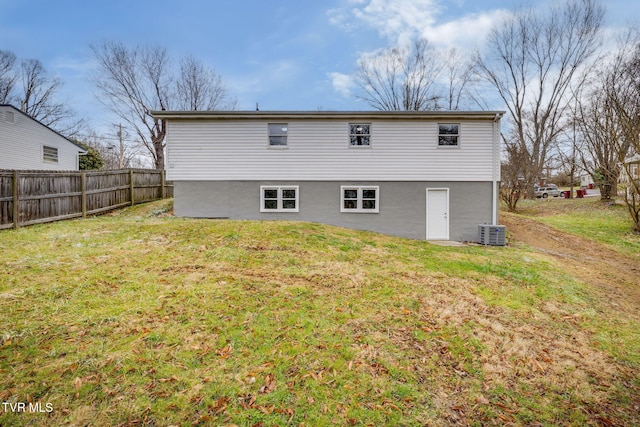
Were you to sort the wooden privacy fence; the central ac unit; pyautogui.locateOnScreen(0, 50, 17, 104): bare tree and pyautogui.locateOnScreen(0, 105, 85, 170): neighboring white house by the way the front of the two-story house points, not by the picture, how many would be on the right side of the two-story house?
1

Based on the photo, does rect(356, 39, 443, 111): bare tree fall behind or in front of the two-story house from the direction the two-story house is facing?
in front

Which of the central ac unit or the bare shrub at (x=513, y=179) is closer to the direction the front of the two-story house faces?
the bare shrub

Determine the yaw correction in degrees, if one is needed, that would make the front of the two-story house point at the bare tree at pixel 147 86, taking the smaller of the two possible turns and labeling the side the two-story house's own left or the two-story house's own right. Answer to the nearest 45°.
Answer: approximately 45° to the two-story house's own left

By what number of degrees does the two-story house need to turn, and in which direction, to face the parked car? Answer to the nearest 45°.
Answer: approximately 45° to its right

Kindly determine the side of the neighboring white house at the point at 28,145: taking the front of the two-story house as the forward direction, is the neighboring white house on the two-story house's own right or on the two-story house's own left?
on the two-story house's own left

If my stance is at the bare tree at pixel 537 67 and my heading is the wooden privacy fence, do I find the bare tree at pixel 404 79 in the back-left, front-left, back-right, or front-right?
front-right

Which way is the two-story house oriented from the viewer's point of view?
away from the camera

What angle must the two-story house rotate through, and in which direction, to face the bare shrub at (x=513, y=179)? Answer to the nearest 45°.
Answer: approximately 45° to its right

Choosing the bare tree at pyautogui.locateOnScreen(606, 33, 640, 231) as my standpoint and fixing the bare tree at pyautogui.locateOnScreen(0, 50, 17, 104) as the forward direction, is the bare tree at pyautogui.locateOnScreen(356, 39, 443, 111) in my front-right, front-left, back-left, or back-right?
front-right

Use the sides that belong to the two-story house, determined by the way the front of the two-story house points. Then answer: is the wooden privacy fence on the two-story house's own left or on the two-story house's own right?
on the two-story house's own left
